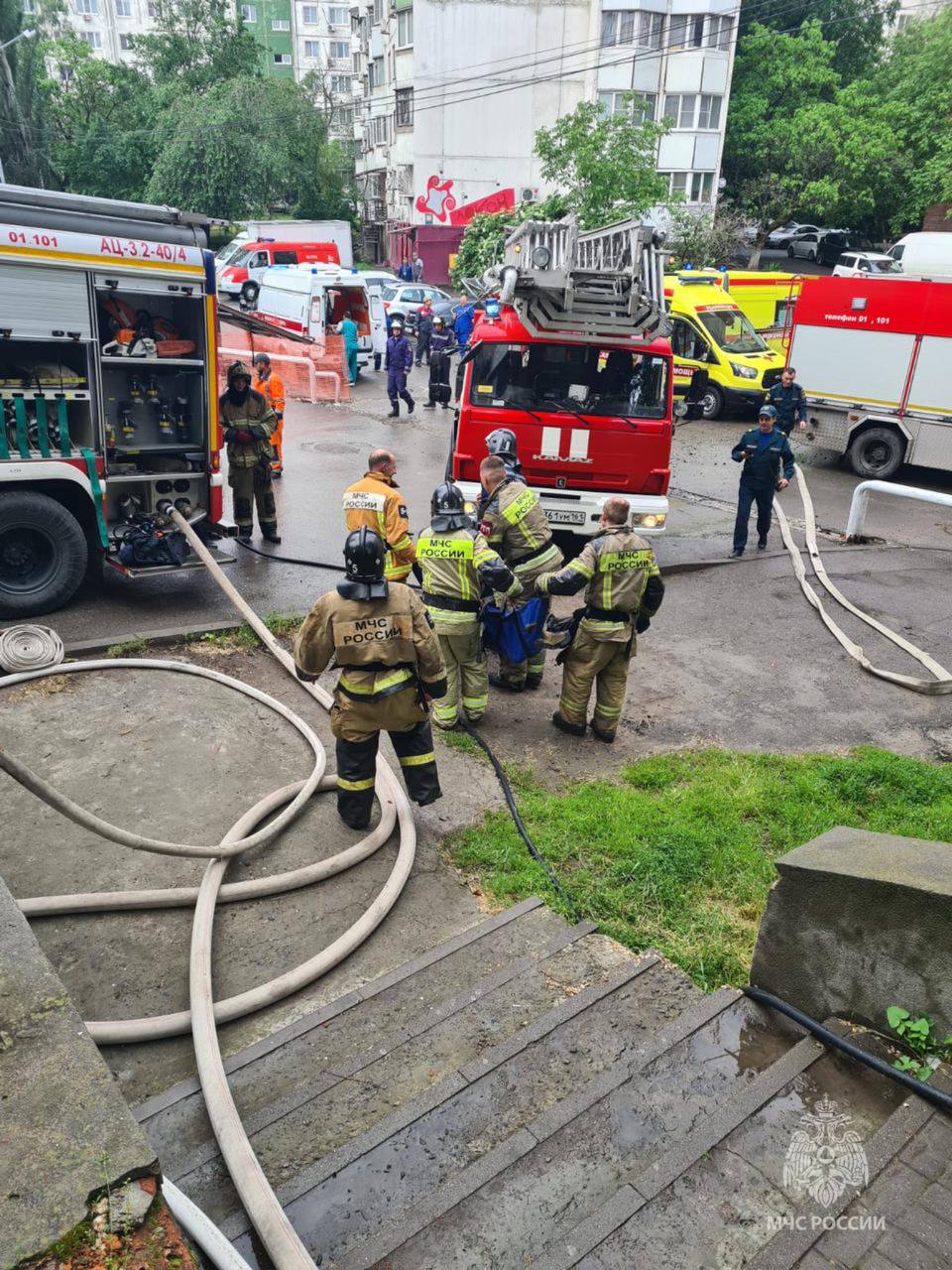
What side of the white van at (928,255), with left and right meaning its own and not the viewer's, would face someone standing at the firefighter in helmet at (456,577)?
left

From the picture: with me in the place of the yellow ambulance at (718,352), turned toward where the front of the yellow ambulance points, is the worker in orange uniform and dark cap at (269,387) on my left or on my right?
on my right

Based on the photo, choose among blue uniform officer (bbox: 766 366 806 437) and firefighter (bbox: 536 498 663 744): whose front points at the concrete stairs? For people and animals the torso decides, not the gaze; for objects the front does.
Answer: the blue uniform officer

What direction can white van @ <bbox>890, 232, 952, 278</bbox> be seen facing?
to the viewer's left

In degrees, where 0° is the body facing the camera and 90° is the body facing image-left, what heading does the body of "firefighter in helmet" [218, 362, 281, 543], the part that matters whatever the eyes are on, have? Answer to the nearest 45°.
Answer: approximately 0°

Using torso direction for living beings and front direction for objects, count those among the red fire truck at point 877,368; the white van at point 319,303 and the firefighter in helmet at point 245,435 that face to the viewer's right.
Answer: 1

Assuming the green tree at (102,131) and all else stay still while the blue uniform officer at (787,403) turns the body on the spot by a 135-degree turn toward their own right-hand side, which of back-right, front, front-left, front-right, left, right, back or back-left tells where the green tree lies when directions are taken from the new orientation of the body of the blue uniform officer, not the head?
front

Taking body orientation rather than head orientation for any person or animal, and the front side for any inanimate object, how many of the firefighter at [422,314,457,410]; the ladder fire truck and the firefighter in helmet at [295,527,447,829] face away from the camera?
1

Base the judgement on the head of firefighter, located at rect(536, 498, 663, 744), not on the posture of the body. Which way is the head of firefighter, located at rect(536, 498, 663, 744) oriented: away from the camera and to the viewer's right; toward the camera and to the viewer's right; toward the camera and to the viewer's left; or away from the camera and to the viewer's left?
away from the camera and to the viewer's left

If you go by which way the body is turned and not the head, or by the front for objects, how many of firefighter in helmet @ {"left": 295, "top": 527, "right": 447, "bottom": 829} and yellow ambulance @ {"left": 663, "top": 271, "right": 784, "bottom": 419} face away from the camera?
1

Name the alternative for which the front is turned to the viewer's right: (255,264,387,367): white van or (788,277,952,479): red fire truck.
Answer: the red fire truck

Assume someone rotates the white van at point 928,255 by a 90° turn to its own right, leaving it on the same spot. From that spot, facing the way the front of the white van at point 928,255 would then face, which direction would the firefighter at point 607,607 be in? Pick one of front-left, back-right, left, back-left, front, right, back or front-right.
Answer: back

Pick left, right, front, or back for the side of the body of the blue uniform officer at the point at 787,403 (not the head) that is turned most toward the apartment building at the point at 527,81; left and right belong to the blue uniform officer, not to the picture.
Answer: back

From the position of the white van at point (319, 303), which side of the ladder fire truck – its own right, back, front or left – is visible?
back

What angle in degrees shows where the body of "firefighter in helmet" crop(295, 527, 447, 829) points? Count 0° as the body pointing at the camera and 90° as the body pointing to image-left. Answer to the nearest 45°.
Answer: approximately 180°

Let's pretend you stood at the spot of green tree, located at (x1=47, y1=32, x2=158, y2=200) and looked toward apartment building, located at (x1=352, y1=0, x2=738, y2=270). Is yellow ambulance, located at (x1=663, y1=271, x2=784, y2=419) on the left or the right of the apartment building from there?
right

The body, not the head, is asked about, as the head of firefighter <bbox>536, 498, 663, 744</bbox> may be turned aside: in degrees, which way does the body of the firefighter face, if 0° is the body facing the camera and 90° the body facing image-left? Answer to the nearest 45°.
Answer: approximately 135°
